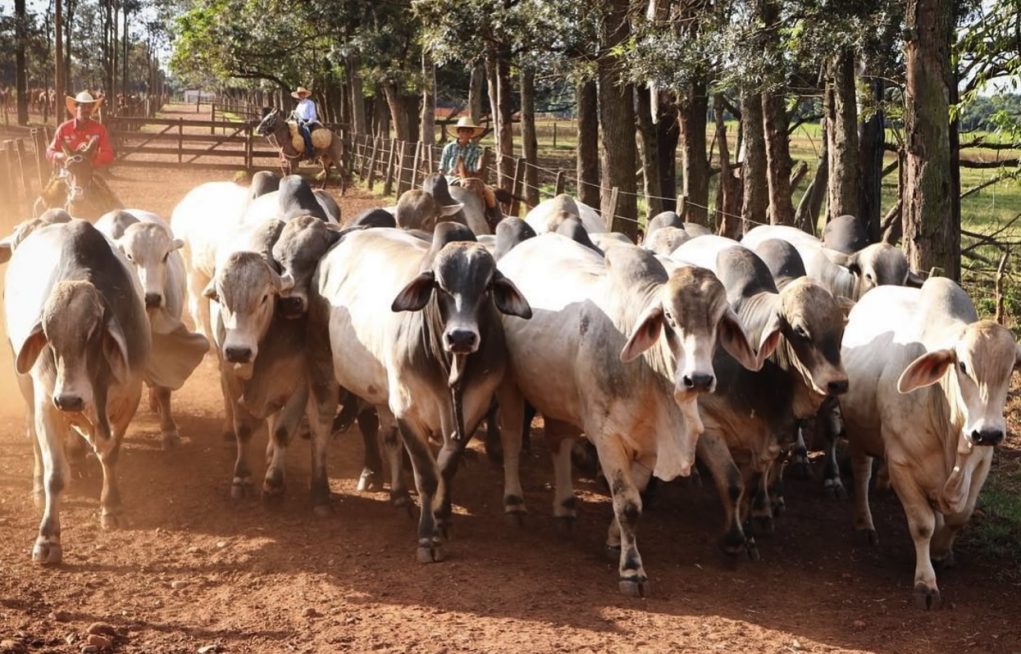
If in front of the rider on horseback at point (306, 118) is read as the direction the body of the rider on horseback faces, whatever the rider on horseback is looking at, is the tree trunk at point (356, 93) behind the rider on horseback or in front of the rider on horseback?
behind

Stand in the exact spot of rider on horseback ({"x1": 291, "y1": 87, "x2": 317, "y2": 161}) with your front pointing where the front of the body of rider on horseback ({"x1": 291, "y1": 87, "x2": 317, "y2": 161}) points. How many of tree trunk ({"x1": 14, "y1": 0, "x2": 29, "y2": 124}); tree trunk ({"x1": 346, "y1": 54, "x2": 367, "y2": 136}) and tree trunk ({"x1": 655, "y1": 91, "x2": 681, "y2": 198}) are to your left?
1

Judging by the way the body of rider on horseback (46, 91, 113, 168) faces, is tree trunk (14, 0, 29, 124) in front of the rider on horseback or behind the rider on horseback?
behind

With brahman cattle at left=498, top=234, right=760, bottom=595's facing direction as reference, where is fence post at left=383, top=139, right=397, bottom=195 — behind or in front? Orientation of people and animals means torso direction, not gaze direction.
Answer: behind

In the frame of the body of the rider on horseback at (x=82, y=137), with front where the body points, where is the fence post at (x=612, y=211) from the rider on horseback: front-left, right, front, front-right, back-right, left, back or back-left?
left

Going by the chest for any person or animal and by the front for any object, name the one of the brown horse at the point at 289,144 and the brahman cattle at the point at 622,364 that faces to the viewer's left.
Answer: the brown horse

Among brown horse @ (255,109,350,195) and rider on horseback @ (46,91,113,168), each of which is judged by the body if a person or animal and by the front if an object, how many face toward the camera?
1

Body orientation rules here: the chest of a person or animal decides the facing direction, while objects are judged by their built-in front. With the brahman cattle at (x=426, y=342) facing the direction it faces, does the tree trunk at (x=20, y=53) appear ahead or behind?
behind

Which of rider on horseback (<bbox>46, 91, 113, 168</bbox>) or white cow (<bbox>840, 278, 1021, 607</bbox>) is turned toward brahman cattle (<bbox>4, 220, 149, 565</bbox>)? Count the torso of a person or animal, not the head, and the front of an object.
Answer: the rider on horseback

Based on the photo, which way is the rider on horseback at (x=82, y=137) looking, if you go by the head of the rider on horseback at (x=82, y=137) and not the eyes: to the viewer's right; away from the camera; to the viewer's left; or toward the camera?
toward the camera

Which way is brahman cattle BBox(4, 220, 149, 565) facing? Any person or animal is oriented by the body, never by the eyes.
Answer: toward the camera

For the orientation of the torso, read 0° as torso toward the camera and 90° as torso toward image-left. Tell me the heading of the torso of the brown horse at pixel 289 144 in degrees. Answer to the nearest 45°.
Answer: approximately 90°

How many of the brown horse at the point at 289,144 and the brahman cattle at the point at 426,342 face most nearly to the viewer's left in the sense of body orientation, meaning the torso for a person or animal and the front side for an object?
1

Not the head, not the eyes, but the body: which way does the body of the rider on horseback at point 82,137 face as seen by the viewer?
toward the camera

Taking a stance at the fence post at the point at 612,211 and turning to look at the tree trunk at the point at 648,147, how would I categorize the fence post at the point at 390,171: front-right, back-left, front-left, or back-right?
front-left

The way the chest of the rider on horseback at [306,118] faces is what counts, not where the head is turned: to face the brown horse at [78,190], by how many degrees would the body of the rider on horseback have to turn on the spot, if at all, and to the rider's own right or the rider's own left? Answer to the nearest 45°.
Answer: approximately 45° to the rider's own left

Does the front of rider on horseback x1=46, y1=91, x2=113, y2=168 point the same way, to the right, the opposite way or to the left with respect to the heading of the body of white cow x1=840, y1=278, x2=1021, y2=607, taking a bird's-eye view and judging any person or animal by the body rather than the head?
the same way

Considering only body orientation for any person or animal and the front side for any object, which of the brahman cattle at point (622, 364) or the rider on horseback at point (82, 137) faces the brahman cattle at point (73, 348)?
the rider on horseback
